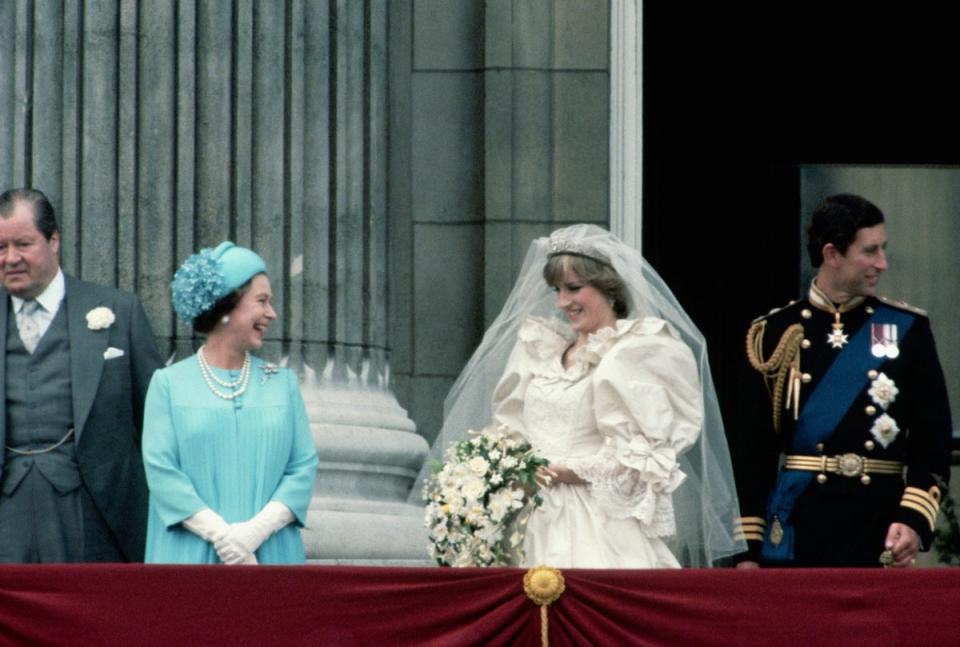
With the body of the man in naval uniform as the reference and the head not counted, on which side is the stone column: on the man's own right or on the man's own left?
on the man's own right

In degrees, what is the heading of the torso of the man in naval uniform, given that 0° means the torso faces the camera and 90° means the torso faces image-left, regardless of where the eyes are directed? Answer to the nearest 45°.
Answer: approximately 0°

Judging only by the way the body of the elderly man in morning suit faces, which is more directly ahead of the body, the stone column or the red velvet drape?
the red velvet drape

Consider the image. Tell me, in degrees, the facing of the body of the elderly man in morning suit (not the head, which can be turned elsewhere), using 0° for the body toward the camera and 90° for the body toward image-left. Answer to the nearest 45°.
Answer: approximately 45°

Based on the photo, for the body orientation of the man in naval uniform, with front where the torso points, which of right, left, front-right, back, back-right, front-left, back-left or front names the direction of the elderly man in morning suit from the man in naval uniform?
right

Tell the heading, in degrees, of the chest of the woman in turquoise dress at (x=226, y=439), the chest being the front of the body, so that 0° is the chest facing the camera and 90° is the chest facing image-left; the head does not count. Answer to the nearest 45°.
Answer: approximately 0°

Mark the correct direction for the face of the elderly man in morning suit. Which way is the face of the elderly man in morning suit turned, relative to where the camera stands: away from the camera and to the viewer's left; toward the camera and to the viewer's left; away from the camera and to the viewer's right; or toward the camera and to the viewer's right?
toward the camera and to the viewer's left

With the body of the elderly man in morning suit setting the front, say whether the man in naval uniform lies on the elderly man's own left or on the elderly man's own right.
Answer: on the elderly man's own left

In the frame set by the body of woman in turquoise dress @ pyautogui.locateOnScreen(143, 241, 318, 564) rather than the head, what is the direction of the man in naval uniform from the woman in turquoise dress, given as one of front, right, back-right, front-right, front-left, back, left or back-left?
left

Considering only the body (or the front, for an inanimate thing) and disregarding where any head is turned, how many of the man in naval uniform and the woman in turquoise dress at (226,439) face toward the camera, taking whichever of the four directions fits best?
2

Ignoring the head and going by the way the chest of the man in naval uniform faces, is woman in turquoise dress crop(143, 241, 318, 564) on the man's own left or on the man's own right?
on the man's own right
